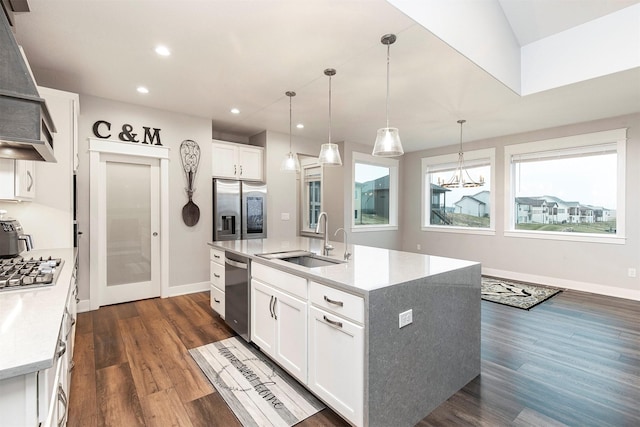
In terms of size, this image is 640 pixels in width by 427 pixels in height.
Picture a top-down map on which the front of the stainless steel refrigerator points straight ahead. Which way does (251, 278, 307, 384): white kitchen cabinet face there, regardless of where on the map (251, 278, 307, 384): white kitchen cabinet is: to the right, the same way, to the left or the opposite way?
to the right

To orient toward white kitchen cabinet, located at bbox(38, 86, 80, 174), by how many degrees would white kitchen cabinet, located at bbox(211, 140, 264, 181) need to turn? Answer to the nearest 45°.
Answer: approximately 90° to its right

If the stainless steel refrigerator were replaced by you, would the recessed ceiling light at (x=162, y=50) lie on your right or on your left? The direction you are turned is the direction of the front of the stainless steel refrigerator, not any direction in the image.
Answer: on your right

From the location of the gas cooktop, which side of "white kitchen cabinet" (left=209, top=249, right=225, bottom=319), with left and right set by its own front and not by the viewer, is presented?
front

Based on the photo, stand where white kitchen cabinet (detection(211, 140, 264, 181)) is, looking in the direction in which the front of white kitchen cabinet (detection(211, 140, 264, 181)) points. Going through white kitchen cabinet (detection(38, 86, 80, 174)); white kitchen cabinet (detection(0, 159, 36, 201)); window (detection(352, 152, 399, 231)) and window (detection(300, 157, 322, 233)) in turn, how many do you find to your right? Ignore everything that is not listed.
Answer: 2

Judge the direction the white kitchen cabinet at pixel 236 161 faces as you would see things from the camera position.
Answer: facing the viewer and to the right of the viewer

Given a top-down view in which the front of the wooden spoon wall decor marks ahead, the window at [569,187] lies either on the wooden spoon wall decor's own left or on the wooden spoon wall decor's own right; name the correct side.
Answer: on the wooden spoon wall decor's own left

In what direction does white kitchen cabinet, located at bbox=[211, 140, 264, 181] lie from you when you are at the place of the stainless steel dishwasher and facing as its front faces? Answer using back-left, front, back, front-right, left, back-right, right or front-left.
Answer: back-right

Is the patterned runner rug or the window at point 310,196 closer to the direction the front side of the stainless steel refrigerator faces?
the patterned runner rug

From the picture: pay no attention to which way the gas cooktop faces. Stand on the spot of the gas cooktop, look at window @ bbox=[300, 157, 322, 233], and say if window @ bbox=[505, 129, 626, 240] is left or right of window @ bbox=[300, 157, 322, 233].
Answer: right

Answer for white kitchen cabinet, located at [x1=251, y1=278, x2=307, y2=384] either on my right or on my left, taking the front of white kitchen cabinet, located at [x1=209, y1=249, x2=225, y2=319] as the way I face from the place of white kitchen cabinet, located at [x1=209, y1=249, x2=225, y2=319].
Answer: on my left

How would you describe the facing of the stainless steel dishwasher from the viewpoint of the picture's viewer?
facing the viewer and to the left of the viewer

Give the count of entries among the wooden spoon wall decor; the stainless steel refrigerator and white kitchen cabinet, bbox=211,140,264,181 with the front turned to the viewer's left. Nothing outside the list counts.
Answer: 0

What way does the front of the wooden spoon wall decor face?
toward the camera
